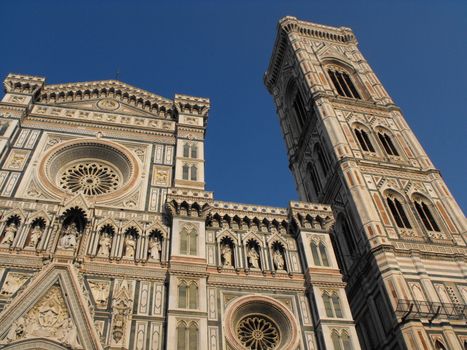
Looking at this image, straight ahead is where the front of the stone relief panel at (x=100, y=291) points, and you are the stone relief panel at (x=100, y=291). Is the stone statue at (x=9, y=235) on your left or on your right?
on your right

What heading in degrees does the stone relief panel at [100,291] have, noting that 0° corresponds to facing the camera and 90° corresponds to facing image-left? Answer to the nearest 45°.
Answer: approximately 0°
